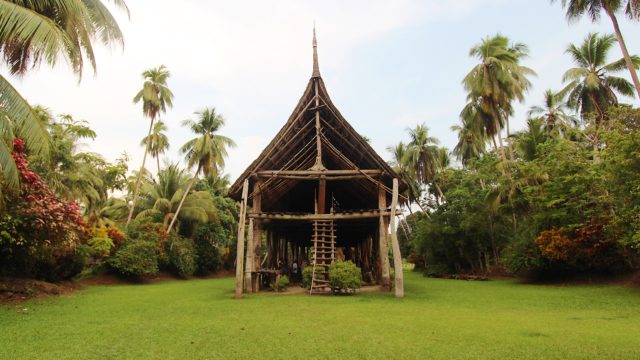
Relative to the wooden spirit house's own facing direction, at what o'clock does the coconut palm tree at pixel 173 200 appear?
The coconut palm tree is roughly at 5 o'clock from the wooden spirit house.

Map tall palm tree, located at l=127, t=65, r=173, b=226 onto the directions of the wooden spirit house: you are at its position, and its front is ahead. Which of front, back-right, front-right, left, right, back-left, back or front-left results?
back-right

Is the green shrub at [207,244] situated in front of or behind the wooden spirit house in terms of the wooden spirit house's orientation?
behind

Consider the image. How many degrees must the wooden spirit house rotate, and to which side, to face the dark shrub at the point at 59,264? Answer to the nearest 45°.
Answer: approximately 90° to its right

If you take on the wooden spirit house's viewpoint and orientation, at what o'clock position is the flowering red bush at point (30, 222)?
The flowering red bush is roughly at 2 o'clock from the wooden spirit house.

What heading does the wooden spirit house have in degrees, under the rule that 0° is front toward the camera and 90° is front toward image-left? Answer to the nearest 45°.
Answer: approximately 0°

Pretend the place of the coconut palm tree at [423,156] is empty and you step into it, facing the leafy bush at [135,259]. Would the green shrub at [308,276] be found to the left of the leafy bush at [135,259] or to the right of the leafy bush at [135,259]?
left

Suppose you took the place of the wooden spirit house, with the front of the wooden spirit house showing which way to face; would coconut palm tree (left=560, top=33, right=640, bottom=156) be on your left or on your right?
on your left

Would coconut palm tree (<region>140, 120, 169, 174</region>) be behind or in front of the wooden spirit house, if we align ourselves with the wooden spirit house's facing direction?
behind

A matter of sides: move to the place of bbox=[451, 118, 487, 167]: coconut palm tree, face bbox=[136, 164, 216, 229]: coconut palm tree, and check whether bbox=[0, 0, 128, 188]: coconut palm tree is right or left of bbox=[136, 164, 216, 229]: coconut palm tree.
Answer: left

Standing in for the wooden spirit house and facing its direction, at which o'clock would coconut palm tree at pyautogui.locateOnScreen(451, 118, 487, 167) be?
The coconut palm tree is roughly at 7 o'clock from the wooden spirit house.
